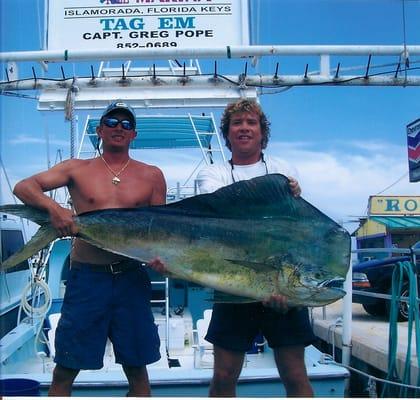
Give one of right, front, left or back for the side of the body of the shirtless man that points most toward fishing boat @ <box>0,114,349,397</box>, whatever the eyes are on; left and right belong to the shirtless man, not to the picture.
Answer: back

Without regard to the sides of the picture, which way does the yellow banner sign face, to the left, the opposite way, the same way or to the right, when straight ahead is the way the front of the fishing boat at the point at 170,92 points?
the opposite way

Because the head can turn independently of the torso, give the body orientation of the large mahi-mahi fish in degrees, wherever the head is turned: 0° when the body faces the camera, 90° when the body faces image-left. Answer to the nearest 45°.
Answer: approximately 270°

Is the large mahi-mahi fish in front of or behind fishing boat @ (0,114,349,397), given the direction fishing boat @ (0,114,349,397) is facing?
behind

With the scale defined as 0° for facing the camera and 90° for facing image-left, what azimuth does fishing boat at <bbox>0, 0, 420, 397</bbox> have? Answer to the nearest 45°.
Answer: approximately 180°

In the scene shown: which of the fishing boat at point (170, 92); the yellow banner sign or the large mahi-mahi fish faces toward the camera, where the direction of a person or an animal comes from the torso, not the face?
the yellow banner sign

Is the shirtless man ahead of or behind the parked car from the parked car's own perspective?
ahead

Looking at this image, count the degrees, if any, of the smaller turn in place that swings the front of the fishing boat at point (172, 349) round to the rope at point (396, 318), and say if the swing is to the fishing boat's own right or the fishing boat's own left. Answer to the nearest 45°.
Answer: approximately 135° to the fishing boat's own right
